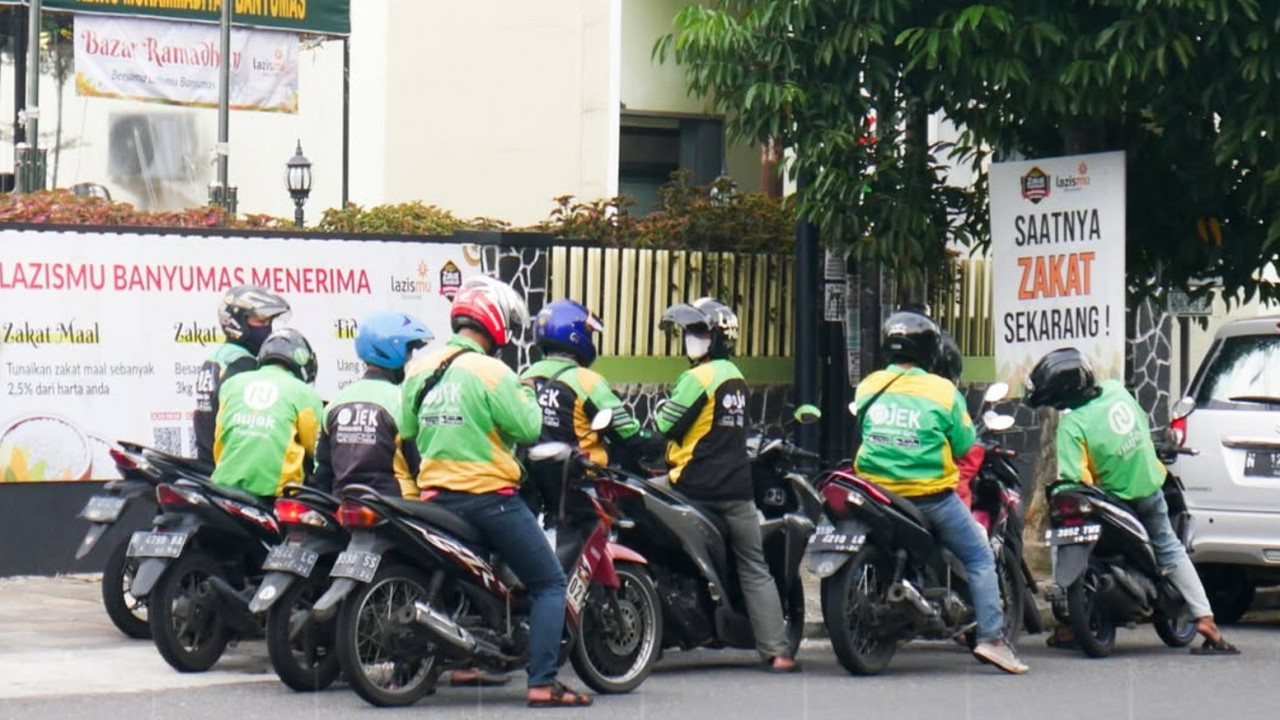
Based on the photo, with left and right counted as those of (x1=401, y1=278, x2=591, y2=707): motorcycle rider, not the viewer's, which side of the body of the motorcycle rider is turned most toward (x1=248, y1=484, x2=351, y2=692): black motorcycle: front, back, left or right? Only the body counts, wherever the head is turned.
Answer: left

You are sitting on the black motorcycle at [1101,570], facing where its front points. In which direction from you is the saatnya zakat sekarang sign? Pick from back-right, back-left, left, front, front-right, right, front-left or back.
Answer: front-left

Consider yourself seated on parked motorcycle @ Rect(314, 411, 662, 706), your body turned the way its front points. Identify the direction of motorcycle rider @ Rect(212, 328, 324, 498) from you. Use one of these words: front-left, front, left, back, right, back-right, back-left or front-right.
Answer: left

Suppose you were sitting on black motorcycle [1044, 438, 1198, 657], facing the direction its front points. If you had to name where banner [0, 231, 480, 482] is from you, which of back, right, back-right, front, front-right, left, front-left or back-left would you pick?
back-left

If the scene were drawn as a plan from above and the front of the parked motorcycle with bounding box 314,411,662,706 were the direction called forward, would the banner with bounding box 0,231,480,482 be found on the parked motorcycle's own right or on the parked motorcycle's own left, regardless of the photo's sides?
on the parked motorcycle's own left

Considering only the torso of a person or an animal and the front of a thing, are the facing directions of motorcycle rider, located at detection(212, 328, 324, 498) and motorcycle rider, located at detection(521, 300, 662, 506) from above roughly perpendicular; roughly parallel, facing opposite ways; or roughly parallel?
roughly parallel

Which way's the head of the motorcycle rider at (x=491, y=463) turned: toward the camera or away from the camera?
away from the camera

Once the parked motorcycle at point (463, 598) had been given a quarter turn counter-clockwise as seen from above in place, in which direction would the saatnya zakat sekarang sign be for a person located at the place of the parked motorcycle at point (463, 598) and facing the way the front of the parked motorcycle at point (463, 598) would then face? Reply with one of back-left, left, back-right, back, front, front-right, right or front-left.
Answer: right

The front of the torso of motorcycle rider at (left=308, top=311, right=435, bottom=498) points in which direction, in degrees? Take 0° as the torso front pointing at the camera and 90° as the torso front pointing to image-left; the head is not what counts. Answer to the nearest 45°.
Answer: approximately 225°

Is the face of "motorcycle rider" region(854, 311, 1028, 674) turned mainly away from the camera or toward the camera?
away from the camera

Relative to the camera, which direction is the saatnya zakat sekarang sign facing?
toward the camera

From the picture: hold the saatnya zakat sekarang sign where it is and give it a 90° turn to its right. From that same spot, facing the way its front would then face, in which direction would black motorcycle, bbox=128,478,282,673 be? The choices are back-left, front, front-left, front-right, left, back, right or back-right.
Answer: front-left

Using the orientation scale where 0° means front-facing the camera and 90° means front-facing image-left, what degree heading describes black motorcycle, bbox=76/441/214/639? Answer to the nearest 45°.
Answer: approximately 225°

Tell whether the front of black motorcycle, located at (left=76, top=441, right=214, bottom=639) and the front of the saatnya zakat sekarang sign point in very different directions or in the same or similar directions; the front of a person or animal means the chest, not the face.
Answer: very different directions

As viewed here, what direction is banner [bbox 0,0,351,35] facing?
toward the camera

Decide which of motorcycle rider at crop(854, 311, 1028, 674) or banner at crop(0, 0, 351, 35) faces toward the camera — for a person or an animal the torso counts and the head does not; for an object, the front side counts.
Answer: the banner

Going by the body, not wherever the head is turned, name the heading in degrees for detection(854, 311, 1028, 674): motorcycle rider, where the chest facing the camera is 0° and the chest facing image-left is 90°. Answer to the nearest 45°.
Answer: approximately 225°
